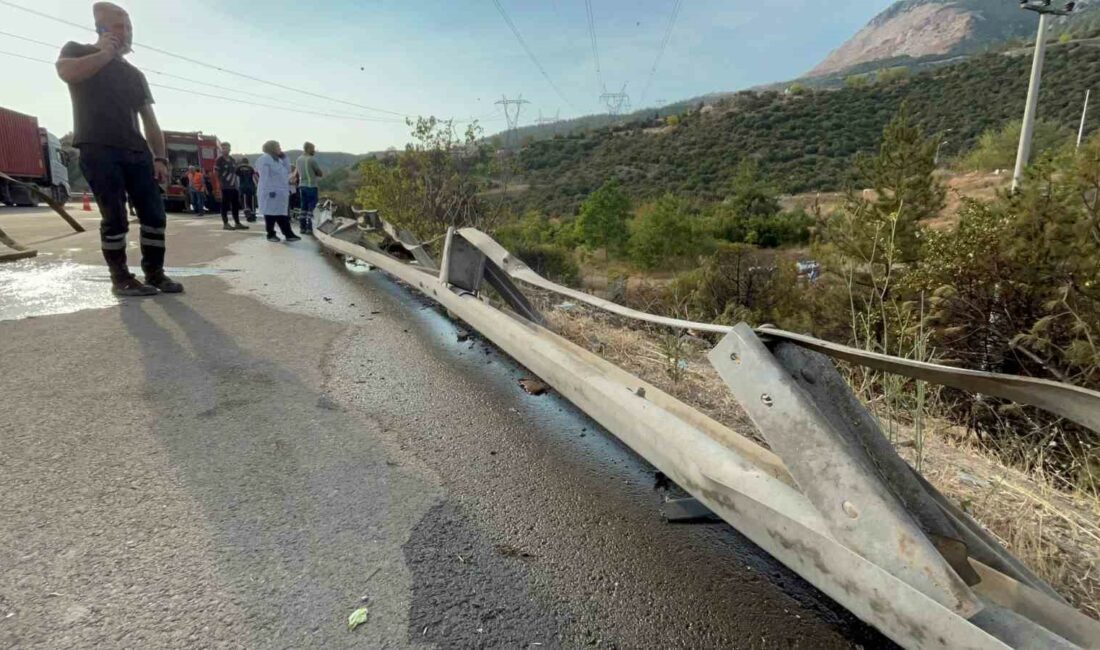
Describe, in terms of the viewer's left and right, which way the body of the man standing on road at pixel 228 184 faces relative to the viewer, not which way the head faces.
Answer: facing the viewer and to the right of the viewer

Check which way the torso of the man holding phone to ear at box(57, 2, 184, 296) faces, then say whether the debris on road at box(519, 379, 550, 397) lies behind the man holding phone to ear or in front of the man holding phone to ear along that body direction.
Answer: in front

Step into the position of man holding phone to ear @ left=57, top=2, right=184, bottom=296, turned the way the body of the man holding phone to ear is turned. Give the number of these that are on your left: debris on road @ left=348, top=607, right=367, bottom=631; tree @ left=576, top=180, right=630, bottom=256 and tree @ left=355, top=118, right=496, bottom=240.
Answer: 2

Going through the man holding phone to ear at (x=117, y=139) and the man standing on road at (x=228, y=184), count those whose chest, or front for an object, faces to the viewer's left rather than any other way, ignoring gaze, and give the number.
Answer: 0

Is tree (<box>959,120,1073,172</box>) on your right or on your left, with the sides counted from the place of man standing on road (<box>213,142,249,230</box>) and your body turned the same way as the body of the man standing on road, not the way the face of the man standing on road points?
on your left

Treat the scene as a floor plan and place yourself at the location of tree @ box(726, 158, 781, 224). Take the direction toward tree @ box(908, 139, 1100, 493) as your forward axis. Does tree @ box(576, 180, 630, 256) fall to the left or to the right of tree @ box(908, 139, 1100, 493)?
right

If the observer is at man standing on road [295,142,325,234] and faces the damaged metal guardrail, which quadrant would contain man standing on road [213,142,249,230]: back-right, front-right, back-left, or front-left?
back-right

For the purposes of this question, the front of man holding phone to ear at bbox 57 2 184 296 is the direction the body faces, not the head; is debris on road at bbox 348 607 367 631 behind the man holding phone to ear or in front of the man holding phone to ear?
in front
